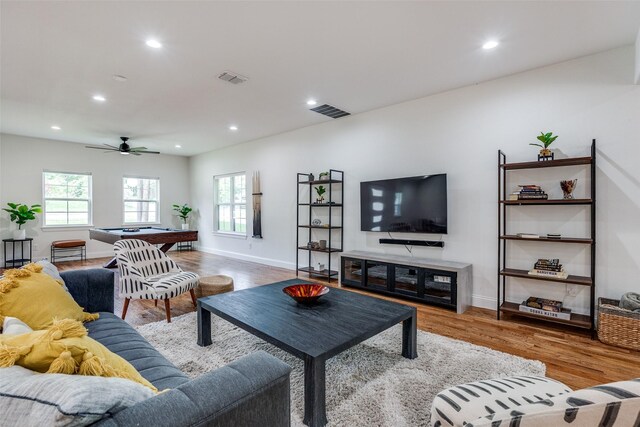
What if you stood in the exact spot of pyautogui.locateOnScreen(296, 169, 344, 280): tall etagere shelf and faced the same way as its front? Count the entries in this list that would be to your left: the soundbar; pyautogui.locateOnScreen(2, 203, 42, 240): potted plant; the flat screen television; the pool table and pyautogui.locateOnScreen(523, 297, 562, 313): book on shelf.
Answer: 3

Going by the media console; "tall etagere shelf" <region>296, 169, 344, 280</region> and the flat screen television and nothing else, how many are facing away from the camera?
0

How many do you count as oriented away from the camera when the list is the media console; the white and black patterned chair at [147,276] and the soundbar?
0

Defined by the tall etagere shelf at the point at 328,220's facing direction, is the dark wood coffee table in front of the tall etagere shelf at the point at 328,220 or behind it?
in front

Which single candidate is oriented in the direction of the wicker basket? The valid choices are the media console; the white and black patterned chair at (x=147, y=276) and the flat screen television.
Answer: the white and black patterned chair

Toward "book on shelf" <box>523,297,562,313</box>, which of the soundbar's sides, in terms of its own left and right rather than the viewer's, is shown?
left

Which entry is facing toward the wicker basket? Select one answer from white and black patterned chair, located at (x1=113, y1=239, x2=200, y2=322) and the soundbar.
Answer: the white and black patterned chair

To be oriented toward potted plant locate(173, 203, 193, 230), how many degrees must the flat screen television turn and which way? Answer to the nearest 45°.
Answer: approximately 90° to its right

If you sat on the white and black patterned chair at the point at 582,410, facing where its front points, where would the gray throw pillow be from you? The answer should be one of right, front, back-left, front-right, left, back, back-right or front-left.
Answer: left

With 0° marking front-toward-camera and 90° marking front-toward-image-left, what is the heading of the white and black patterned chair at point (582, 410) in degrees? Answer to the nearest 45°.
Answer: approximately 135°

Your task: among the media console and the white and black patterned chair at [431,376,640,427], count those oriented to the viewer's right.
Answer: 0

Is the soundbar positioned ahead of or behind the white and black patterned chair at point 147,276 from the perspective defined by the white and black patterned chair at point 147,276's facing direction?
ahead

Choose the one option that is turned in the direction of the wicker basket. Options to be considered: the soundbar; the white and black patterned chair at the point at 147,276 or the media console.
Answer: the white and black patterned chair

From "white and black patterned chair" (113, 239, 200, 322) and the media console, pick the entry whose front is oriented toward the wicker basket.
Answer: the white and black patterned chair
